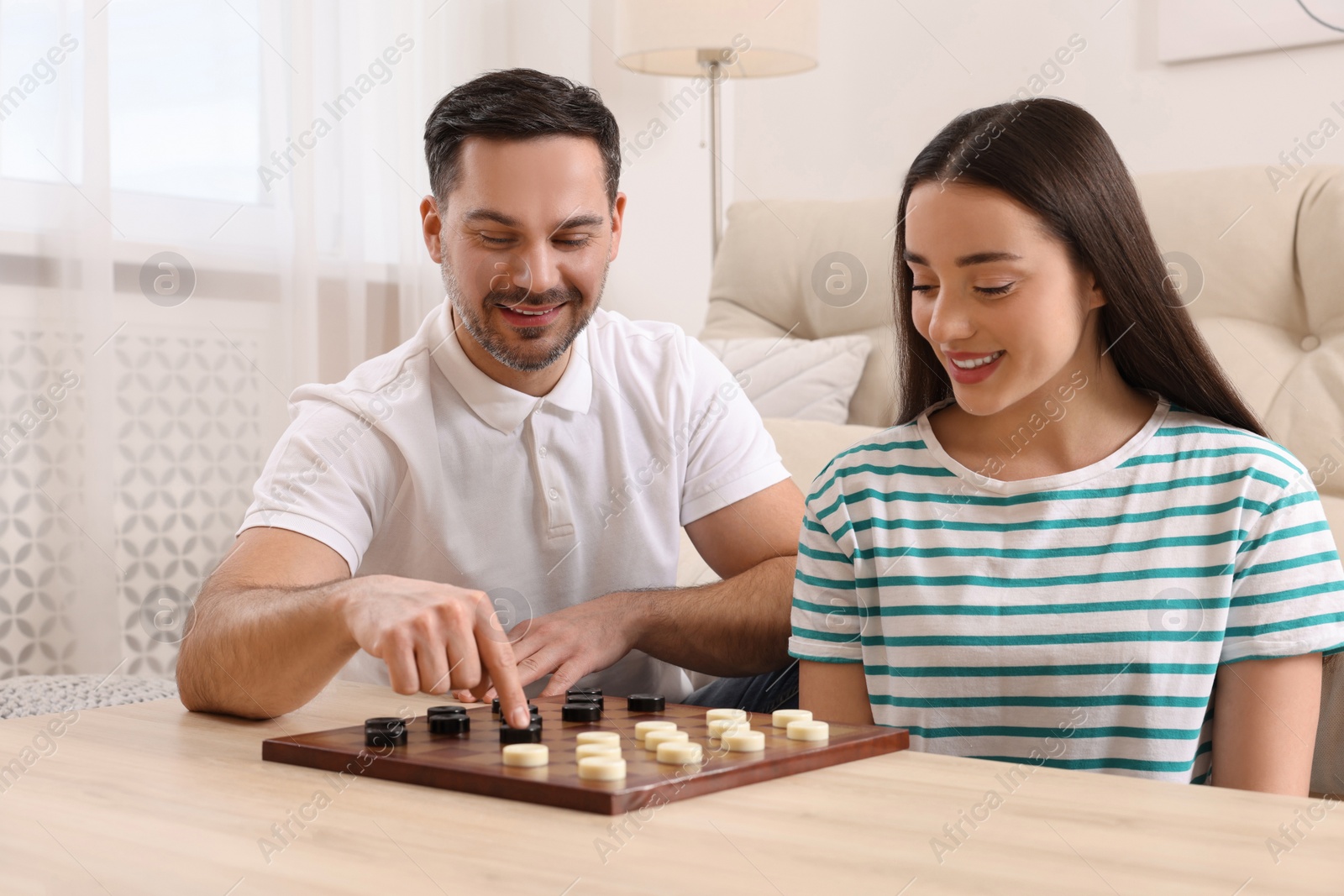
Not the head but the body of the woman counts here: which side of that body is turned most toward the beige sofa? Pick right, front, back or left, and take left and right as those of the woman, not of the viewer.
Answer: back

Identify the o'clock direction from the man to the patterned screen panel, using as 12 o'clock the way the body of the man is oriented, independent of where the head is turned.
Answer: The patterned screen panel is roughly at 5 o'clock from the man.

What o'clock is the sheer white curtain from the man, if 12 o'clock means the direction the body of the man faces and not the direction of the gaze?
The sheer white curtain is roughly at 5 o'clock from the man.

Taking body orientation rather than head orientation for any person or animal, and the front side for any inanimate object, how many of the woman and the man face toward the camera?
2

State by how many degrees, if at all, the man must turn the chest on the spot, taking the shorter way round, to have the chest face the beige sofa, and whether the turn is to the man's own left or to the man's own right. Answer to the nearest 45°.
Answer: approximately 90° to the man's own left

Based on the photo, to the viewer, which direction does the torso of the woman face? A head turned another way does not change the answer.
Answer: toward the camera

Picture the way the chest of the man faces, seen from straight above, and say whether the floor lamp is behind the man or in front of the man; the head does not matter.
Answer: behind

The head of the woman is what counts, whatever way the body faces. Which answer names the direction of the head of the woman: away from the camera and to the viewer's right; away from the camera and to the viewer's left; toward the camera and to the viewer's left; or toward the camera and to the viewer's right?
toward the camera and to the viewer's left

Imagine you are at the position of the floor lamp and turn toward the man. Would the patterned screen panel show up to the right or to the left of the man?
right

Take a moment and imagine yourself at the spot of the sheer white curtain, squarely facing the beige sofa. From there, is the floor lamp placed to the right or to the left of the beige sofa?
left
